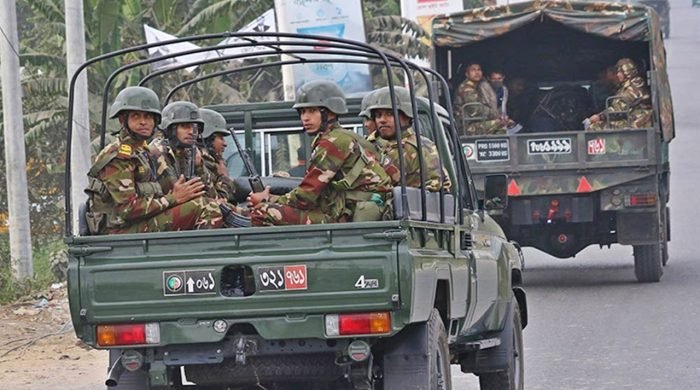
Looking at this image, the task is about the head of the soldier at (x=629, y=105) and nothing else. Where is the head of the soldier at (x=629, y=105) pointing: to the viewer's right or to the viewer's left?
to the viewer's left

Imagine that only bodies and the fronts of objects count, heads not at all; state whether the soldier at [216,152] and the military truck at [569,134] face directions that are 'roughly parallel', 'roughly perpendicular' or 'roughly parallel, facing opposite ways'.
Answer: roughly perpendicular

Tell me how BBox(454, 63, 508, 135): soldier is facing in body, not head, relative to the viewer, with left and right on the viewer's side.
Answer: facing to the right of the viewer

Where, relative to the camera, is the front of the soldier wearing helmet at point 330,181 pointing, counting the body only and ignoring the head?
to the viewer's left

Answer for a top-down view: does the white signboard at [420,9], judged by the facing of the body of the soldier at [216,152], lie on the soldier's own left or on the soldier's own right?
on the soldier's own left

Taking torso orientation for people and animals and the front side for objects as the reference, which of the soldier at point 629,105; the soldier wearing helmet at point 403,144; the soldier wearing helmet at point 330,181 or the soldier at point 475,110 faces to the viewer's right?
the soldier at point 475,110

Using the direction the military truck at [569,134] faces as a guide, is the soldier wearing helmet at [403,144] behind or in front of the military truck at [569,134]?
behind

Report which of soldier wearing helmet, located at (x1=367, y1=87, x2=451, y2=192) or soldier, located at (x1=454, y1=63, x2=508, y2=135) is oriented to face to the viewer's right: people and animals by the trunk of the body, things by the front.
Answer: the soldier

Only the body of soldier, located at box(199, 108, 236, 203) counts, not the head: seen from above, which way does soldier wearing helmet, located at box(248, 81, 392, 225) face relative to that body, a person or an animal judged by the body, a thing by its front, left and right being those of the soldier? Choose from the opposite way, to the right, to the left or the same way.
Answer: the opposite way

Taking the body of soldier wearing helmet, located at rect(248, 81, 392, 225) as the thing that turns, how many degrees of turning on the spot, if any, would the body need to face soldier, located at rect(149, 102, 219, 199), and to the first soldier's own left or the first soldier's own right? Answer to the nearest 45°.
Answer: approximately 45° to the first soldier's own right

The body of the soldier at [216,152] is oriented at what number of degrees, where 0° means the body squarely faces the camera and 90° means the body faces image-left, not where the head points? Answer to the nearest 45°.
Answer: approximately 270°

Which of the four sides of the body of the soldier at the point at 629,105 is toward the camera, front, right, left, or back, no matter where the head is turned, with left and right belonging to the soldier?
left

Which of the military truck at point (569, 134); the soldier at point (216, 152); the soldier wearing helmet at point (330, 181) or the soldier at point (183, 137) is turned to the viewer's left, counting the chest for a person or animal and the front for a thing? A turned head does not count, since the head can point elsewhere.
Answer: the soldier wearing helmet

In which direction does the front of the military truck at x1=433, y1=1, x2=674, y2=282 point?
away from the camera

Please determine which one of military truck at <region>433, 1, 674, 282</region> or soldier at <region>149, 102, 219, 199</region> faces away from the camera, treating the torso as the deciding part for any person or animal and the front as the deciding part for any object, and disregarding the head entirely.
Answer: the military truck

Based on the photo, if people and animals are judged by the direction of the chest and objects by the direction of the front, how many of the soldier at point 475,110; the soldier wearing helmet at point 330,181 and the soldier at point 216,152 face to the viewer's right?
2

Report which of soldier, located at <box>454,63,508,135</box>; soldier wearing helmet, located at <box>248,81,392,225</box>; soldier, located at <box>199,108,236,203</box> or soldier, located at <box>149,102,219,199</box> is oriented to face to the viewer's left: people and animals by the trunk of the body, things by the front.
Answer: the soldier wearing helmet
